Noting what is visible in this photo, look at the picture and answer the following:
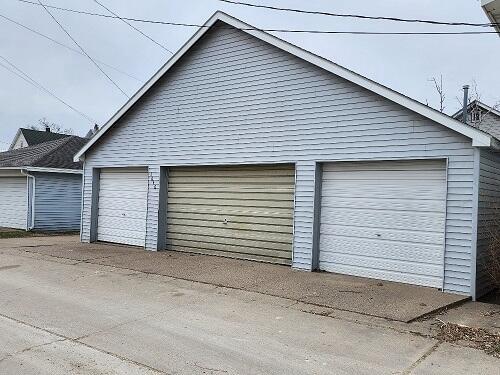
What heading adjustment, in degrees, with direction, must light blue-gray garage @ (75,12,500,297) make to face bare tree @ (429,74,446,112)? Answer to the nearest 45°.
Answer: approximately 180°

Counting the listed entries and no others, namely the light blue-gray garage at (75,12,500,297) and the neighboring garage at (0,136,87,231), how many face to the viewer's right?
0

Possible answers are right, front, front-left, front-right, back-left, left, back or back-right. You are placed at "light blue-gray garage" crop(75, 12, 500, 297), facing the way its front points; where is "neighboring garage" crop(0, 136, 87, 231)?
right

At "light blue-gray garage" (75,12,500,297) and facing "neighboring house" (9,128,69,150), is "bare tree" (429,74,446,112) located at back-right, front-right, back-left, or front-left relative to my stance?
front-right

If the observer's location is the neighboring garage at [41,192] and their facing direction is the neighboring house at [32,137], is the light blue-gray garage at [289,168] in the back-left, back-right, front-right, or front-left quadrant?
back-right

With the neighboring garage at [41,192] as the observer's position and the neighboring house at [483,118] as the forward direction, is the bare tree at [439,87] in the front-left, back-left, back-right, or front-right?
front-left

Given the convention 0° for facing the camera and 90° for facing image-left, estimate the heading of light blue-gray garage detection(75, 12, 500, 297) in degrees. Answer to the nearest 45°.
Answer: approximately 45°

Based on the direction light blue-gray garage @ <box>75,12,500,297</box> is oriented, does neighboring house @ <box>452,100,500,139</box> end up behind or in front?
behind
